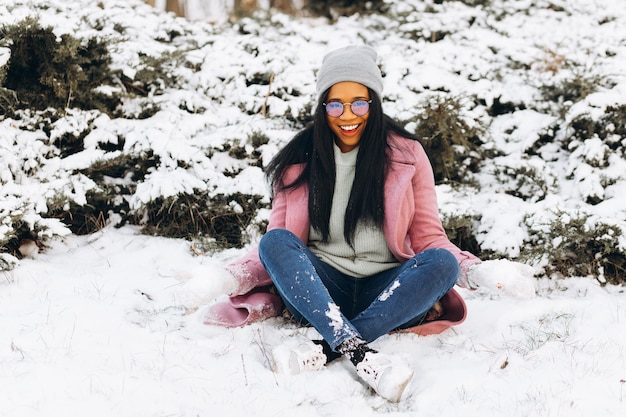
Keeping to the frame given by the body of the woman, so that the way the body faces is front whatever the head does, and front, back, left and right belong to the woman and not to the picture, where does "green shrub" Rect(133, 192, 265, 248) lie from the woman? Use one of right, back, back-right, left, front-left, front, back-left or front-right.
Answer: back-right

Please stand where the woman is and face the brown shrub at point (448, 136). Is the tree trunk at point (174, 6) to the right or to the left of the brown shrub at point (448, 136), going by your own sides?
left

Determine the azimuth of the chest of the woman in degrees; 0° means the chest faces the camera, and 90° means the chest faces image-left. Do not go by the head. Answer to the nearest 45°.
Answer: approximately 0°

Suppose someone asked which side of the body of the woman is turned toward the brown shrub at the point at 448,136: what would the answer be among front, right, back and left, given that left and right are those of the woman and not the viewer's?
back

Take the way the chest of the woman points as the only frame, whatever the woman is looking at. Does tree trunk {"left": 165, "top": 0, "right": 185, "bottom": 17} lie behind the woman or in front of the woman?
behind

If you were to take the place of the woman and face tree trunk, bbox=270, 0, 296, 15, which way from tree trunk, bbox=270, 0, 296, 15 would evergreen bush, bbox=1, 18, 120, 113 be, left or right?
left

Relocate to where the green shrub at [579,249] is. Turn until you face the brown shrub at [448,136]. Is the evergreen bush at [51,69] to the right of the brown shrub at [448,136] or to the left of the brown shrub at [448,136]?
left

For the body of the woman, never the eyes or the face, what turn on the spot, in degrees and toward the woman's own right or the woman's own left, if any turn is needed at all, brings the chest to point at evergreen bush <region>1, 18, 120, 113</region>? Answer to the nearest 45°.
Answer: approximately 135° to the woman's own right
